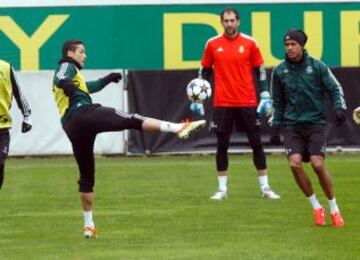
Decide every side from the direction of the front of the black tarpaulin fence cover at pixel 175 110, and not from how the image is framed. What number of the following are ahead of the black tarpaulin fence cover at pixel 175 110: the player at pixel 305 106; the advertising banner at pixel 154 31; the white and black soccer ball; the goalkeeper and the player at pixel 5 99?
4

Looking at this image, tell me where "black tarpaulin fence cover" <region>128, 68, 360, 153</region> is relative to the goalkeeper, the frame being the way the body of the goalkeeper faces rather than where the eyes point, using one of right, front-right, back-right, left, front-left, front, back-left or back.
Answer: back

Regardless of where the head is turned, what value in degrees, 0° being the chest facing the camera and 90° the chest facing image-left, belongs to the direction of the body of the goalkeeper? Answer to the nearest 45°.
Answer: approximately 0°

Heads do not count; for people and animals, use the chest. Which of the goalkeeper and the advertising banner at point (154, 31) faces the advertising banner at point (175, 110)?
the advertising banner at point (154, 31)

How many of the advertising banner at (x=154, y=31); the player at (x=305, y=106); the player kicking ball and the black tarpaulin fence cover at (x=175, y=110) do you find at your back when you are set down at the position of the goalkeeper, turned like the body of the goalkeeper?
2

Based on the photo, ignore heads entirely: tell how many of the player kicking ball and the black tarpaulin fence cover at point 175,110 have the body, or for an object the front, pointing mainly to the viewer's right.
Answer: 1

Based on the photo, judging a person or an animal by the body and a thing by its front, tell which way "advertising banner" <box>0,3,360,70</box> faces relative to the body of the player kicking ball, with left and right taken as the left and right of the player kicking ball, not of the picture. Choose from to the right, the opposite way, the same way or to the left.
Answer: to the right

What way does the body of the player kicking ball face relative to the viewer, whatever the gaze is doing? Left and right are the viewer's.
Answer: facing to the right of the viewer
